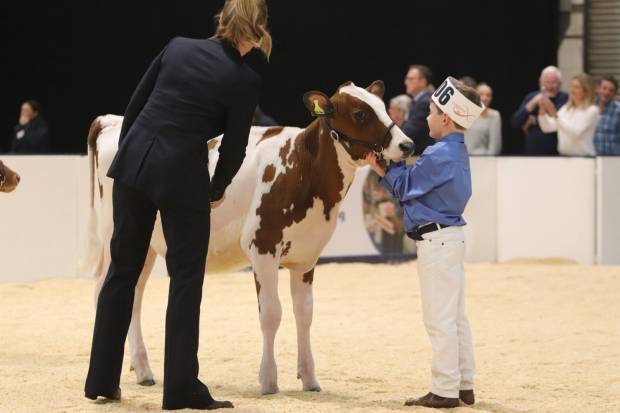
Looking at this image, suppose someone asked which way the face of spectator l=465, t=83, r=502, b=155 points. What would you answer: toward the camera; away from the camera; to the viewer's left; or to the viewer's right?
toward the camera

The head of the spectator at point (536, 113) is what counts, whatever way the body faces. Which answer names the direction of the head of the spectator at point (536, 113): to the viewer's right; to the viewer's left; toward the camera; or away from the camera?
toward the camera

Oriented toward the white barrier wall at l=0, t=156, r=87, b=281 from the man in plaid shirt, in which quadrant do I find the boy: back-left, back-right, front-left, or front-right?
front-left

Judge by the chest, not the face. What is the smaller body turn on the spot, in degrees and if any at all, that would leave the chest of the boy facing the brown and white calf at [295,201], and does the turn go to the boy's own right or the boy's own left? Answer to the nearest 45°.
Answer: approximately 45° to the boy's own right

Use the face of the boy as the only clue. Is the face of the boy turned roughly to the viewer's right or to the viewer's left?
to the viewer's left

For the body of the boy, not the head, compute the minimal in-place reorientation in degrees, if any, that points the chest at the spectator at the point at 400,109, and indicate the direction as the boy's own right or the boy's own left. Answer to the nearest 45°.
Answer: approximately 90° to the boy's own right

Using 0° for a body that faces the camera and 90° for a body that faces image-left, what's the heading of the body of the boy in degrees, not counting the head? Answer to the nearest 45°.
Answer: approximately 90°

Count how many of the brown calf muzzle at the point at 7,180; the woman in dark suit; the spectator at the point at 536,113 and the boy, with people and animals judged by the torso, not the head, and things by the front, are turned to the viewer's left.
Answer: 1

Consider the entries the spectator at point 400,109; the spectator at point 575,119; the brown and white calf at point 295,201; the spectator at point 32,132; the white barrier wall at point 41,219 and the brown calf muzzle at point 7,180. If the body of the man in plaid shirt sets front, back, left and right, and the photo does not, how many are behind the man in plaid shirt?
0

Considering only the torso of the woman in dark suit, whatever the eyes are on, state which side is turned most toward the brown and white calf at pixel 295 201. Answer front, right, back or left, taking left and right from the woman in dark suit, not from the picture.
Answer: front

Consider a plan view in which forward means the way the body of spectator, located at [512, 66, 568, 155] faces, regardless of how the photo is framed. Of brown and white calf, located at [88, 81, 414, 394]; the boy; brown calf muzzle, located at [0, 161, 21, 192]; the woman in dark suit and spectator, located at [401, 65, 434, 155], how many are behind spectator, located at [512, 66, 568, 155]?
0

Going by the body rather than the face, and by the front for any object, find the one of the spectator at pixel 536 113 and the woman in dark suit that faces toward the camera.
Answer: the spectator

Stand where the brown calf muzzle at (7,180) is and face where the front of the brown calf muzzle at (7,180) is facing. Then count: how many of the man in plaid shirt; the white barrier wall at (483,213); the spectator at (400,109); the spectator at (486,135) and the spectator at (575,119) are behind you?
0

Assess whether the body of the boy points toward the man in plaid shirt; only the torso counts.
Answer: no

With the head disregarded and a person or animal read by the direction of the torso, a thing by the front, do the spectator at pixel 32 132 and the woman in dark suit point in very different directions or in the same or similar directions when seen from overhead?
very different directions
